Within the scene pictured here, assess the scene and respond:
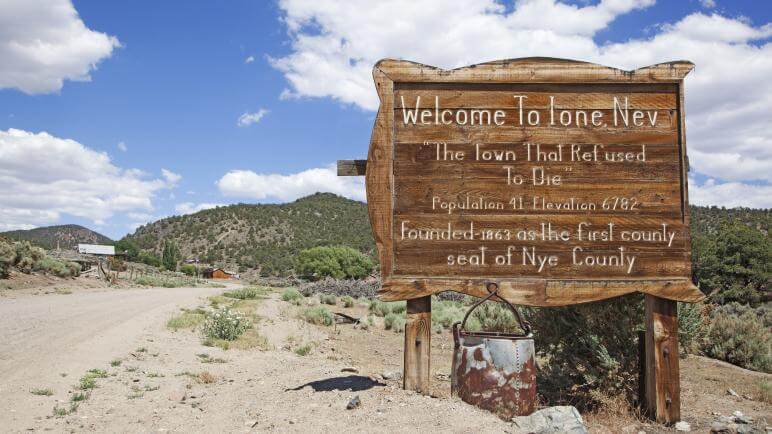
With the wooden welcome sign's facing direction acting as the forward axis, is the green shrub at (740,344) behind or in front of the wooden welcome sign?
behind

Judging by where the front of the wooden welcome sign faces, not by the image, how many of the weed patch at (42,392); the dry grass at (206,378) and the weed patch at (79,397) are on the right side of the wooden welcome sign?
3

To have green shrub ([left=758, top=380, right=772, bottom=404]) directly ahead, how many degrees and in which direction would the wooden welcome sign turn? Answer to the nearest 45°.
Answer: approximately 135° to its left

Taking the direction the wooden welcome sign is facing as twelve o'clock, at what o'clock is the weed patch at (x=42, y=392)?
The weed patch is roughly at 3 o'clock from the wooden welcome sign.

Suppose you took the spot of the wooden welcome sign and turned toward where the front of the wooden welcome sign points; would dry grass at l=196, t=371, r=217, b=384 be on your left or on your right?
on your right

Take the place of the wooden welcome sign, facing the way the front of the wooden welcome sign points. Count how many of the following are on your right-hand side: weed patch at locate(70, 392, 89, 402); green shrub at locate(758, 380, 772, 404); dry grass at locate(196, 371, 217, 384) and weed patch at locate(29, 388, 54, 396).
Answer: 3

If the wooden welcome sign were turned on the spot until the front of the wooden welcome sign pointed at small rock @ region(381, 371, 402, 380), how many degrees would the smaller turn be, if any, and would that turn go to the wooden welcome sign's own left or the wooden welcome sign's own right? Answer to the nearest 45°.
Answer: approximately 135° to the wooden welcome sign's own right

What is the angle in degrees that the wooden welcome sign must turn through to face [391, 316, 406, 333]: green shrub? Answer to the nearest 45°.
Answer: approximately 180°

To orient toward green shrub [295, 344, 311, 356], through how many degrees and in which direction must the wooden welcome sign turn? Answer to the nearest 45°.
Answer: approximately 135° to its right

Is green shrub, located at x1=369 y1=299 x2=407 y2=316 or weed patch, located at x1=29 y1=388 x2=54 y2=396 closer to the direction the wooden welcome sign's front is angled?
the weed patch

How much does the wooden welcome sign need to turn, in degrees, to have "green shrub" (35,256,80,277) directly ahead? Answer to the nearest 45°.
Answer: approximately 135° to its right

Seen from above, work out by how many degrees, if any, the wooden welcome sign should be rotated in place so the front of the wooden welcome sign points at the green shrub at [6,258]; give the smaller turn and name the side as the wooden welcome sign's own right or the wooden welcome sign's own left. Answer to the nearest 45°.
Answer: approximately 135° to the wooden welcome sign's own right

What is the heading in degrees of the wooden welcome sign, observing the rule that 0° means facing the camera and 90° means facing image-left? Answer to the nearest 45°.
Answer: approximately 0°

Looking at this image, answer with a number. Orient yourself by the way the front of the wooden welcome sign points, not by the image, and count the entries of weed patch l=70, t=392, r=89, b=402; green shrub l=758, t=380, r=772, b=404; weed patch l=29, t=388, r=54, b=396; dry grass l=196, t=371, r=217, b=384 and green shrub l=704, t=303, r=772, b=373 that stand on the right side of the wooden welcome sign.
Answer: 3
